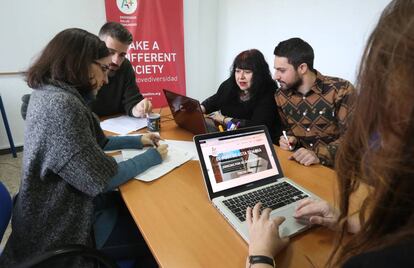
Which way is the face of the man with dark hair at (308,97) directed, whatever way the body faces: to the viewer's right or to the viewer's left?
to the viewer's left

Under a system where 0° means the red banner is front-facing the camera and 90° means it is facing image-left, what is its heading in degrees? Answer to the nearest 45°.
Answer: approximately 0°

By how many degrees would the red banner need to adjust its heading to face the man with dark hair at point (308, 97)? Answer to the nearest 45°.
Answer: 0° — it already faces them

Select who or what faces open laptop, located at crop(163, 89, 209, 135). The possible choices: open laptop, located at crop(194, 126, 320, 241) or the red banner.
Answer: the red banner

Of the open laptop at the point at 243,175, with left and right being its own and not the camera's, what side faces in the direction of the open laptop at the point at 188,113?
back

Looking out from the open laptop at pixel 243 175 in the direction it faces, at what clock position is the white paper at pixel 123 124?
The white paper is roughly at 6 o'clock from the open laptop.

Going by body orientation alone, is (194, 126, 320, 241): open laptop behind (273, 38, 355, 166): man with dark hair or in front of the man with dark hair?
in front

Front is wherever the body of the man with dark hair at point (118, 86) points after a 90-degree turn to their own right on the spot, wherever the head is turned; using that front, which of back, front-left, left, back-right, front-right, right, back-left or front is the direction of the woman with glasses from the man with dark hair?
front-left

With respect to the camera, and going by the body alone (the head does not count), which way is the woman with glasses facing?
to the viewer's right

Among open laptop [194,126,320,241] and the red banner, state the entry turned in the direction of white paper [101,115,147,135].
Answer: the red banner

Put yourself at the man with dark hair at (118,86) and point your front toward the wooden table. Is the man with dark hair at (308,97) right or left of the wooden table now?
left
